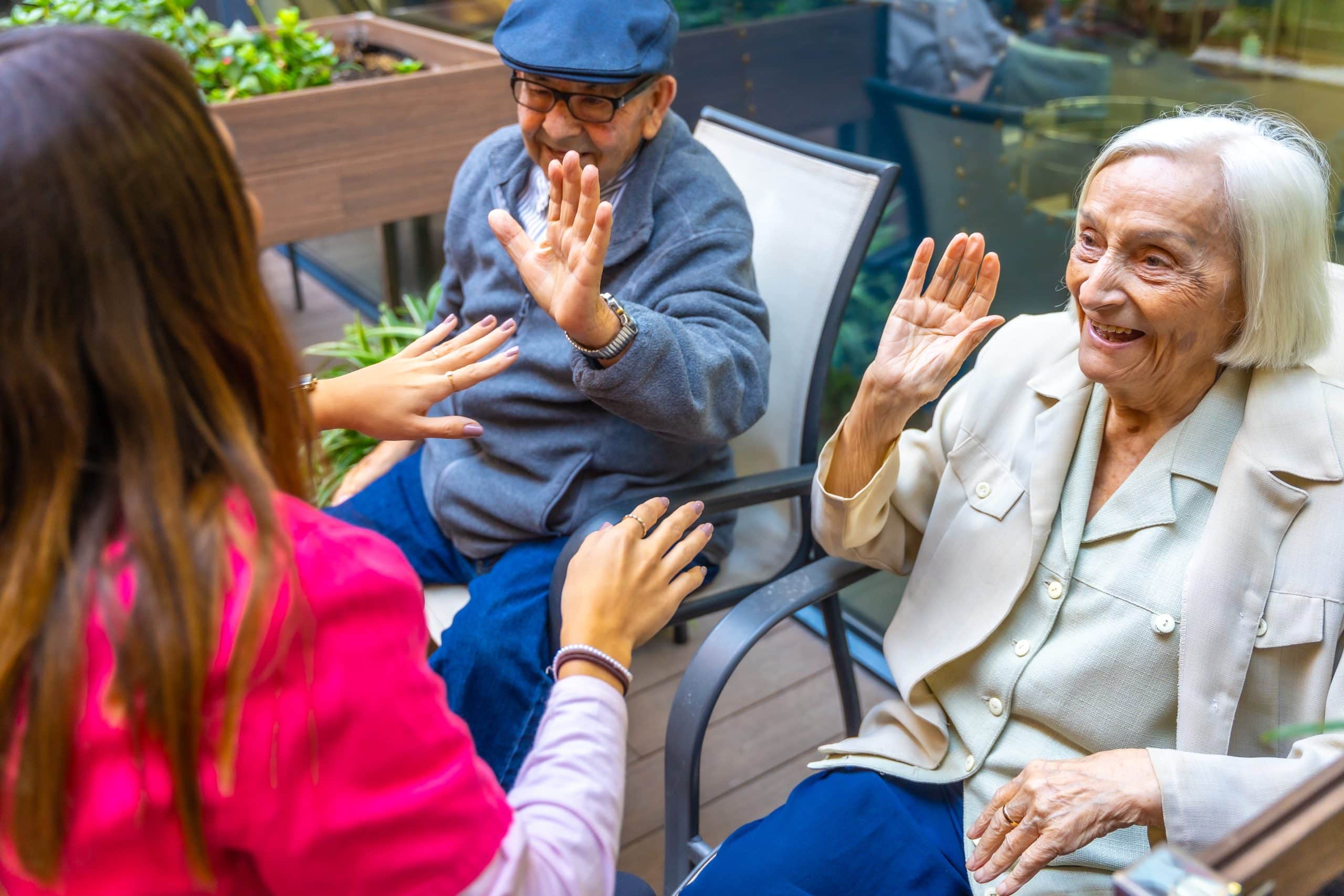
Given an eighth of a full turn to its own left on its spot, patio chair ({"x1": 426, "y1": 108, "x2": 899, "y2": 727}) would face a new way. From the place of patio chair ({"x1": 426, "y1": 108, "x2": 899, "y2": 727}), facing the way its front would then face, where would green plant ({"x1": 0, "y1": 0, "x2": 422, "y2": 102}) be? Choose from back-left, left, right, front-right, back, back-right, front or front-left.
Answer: back-right

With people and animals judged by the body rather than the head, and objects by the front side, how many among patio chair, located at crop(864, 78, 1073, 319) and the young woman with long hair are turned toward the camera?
0

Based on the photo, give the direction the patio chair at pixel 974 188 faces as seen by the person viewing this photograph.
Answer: facing away from the viewer and to the right of the viewer

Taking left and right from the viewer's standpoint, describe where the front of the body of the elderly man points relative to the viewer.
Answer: facing the viewer and to the left of the viewer

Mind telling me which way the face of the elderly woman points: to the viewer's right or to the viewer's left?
to the viewer's left

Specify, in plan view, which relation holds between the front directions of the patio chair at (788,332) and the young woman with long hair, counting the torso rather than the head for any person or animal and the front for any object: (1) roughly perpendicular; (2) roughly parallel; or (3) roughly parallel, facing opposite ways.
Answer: roughly parallel, facing opposite ways

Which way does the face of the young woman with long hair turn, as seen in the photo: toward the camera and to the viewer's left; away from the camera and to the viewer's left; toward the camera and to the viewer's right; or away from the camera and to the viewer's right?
away from the camera and to the viewer's right

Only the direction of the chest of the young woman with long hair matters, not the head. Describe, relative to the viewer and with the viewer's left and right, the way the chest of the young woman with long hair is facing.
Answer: facing away from the viewer and to the right of the viewer

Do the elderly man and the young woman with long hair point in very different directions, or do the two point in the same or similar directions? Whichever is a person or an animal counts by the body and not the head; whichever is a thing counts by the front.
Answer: very different directions

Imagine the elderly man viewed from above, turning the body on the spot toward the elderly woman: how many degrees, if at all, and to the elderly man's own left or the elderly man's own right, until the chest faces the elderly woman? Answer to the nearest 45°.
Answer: approximately 90° to the elderly man's own left

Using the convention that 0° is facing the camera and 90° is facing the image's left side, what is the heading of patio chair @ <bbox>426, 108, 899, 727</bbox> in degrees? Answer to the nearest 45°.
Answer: approximately 45°

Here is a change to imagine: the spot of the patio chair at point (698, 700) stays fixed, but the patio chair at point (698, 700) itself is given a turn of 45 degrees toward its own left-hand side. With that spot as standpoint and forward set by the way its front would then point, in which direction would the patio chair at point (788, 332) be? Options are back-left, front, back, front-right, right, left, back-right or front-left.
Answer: back

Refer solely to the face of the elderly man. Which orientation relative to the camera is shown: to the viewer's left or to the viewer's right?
to the viewer's left

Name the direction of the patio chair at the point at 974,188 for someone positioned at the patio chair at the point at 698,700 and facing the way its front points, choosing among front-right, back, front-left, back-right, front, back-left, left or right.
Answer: back-right

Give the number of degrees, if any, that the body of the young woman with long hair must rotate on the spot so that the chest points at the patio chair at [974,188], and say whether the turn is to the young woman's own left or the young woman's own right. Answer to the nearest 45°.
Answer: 0° — they already face it
